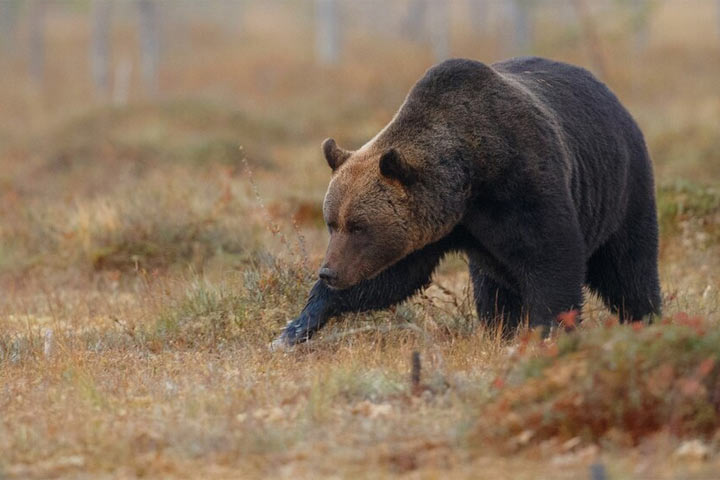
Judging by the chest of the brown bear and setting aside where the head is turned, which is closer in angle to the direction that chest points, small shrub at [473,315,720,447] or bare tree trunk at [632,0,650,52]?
the small shrub

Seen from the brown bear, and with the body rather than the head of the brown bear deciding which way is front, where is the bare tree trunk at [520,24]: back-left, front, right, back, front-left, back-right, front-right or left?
back-right

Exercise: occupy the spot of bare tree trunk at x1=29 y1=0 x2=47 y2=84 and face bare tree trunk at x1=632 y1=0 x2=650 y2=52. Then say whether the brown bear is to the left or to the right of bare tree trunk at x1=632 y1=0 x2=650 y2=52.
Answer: right

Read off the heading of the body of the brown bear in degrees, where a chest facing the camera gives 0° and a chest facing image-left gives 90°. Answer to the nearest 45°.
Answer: approximately 45°

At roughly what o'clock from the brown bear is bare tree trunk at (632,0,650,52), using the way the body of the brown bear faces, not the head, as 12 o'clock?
The bare tree trunk is roughly at 5 o'clock from the brown bear.

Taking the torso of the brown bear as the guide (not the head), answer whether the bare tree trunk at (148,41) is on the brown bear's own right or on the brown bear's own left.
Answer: on the brown bear's own right

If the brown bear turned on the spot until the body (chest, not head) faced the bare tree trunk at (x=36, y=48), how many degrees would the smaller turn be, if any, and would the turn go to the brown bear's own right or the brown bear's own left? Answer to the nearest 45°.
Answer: approximately 90° to the brown bear's own right
